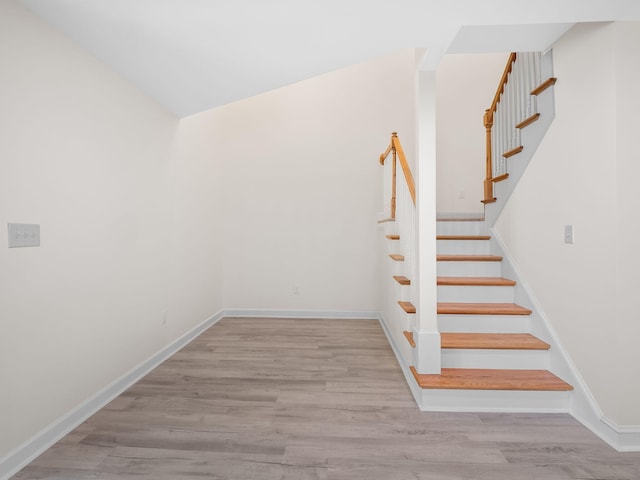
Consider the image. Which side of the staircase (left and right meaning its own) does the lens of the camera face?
front

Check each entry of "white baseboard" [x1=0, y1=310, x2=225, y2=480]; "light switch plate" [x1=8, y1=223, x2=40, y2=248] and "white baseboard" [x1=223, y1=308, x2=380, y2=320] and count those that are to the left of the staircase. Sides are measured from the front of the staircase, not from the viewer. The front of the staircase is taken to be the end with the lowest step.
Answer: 0

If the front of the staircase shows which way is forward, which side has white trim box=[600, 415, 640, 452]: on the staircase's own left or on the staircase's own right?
on the staircase's own left

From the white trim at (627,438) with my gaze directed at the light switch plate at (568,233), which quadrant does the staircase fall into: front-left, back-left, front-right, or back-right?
front-left

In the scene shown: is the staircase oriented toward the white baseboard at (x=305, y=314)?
no

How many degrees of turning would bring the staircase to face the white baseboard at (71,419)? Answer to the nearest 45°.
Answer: approximately 45° to its right

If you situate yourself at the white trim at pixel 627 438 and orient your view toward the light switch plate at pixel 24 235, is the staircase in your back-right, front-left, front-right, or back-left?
front-right

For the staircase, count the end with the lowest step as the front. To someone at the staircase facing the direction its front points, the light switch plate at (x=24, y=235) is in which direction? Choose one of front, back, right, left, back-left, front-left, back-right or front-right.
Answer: front-right

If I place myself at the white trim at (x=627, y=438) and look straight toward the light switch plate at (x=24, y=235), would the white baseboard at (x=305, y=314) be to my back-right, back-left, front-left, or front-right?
front-right
